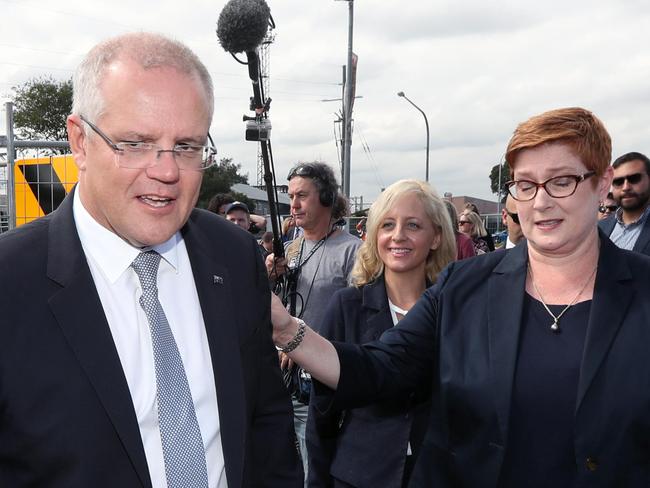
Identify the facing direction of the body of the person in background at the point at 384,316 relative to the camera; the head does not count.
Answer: toward the camera

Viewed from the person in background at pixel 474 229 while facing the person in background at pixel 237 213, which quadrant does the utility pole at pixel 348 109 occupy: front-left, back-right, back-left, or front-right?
back-right

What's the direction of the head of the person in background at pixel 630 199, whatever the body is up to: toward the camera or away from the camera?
toward the camera

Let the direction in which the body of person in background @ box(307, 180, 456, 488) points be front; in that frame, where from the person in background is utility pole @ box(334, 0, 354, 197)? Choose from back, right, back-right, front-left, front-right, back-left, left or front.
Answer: back

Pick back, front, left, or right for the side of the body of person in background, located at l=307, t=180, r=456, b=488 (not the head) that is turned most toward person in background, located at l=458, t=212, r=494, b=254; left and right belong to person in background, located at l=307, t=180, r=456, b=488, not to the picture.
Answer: back

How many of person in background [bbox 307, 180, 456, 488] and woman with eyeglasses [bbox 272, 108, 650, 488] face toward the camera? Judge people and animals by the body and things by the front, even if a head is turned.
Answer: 2

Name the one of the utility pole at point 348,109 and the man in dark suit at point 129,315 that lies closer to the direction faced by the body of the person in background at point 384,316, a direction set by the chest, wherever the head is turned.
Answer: the man in dark suit

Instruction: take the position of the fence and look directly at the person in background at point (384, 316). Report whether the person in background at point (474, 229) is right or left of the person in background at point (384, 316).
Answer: left

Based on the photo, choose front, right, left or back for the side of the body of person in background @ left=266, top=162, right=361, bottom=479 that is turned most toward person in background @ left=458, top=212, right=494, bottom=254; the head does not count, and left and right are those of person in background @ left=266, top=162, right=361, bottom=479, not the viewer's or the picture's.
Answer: back

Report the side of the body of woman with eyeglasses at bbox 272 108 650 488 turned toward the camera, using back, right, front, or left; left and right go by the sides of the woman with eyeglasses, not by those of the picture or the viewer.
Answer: front

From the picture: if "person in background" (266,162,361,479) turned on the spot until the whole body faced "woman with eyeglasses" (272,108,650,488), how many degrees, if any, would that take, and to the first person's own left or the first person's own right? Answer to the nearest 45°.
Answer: approximately 45° to the first person's own left
